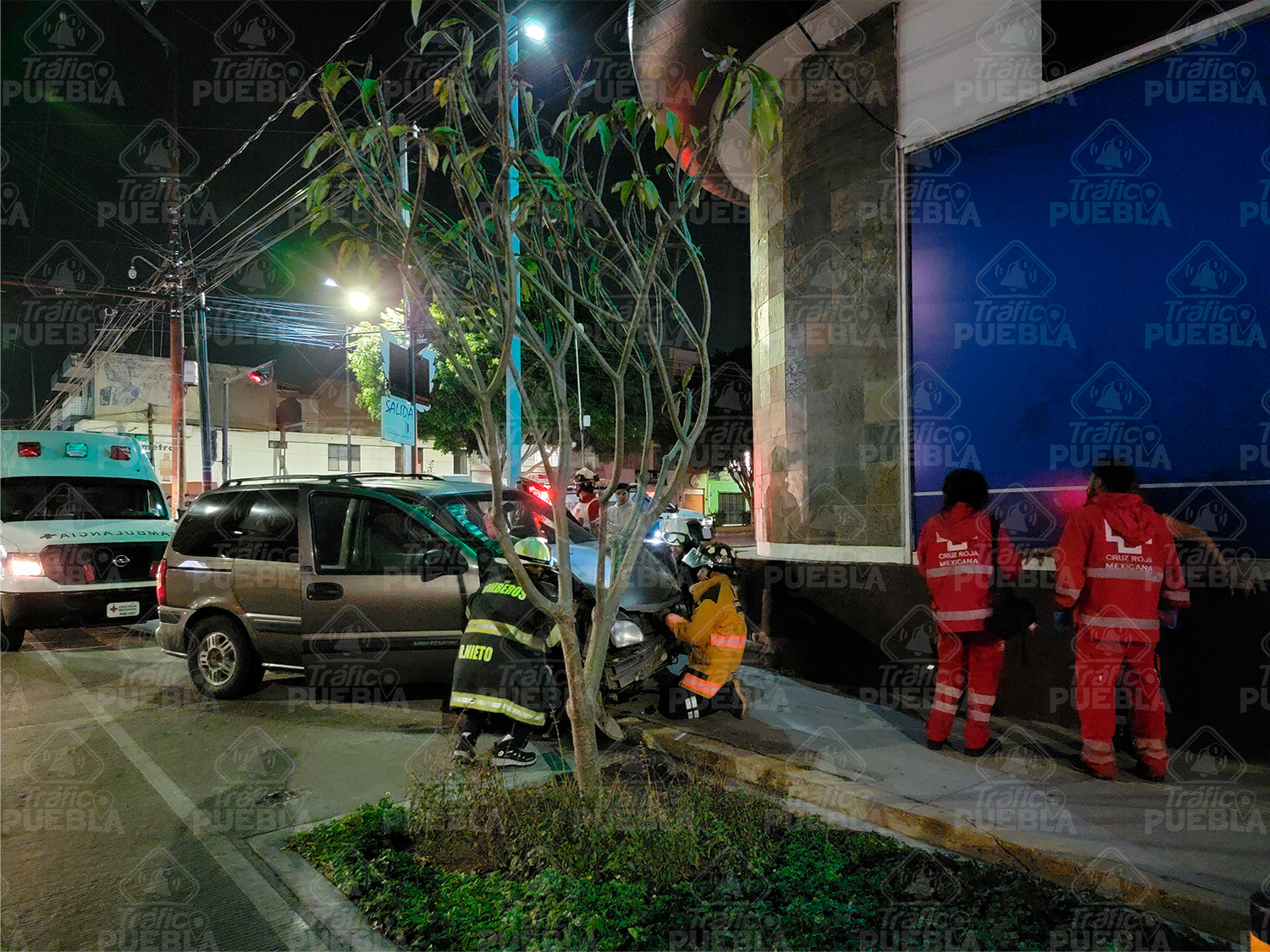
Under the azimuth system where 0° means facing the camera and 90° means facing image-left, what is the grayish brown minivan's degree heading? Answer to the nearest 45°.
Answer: approximately 315°

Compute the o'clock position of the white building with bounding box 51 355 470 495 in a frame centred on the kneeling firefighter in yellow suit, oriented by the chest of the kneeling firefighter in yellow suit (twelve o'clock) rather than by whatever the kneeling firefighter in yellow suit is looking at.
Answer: The white building is roughly at 2 o'clock from the kneeling firefighter in yellow suit.

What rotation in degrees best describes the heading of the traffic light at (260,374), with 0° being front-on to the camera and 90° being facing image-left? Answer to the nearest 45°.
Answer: approximately 45°

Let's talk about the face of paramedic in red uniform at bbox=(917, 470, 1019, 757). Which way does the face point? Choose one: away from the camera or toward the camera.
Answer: away from the camera

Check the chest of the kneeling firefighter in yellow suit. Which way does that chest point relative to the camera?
to the viewer's left

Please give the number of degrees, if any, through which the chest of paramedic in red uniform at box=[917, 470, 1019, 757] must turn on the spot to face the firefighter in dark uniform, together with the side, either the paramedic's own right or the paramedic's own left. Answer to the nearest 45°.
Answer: approximately 135° to the paramedic's own left

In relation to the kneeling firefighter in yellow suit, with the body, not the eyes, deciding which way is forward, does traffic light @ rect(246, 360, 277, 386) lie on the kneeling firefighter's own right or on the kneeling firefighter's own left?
on the kneeling firefighter's own right

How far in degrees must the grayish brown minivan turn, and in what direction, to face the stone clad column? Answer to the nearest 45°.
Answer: approximately 45° to its left

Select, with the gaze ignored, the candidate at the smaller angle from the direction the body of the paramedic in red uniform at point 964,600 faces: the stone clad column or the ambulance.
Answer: the stone clad column

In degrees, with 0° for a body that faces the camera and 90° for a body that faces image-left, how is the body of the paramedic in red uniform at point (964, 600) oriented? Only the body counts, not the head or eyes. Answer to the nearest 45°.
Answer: approximately 180°

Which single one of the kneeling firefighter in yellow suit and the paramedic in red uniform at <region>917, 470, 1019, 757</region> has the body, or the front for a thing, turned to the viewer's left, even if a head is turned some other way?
the kneeling firefighter in yellow suit

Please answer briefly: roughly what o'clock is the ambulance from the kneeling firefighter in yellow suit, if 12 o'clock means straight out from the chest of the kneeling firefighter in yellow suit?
The ambulance is roughly at 1 o'clock from the kneeling firefighter in yellow suit.

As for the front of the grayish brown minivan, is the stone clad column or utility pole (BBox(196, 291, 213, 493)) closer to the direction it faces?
the stone clad column

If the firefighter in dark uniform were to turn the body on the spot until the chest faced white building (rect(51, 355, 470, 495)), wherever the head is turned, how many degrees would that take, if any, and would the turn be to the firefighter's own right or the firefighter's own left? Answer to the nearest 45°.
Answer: approximately 45° to the firefighter's own left
